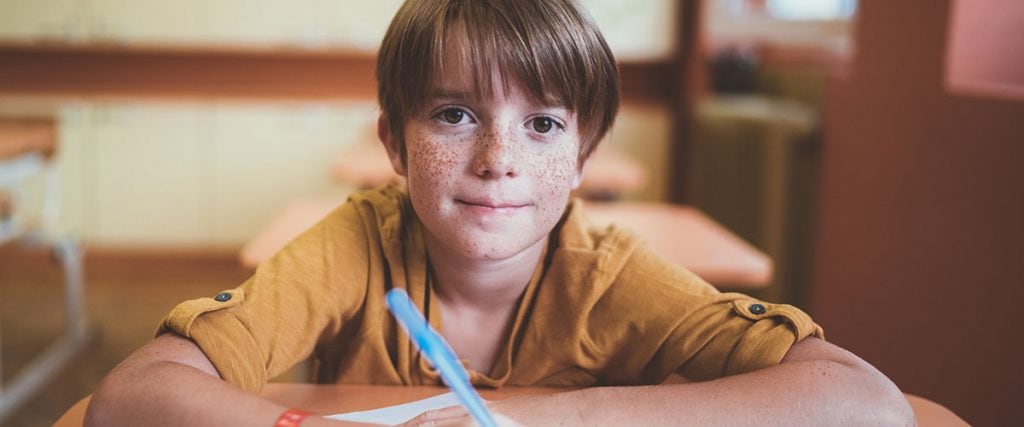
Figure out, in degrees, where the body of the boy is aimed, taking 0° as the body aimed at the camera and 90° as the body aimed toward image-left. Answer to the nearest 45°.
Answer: approximately 0°

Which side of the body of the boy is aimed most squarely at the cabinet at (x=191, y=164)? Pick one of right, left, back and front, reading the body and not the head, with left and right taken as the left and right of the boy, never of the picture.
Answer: back

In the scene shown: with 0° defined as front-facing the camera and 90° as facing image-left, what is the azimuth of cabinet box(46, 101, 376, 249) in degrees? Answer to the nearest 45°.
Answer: approximately 0°

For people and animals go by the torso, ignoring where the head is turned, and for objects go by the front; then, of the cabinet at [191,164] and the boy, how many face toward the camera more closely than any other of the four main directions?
2

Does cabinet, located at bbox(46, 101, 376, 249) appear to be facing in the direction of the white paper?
yes

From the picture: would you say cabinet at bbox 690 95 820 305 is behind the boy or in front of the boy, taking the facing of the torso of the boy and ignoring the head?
behind

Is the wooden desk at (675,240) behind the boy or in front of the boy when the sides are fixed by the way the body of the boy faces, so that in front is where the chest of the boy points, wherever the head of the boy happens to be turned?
behind

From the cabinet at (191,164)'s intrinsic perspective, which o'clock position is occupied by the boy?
The boy is roughly at 12 o'clock from the cabinet.
